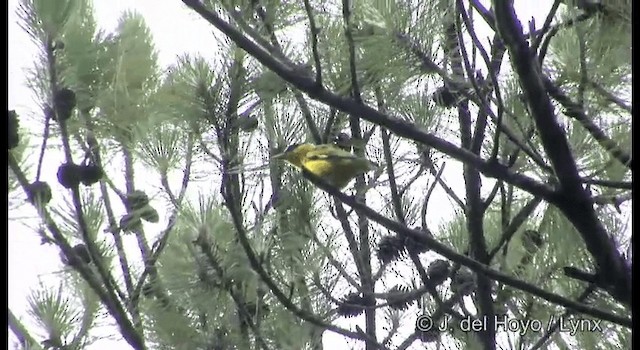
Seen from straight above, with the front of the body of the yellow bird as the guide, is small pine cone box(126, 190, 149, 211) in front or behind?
in front

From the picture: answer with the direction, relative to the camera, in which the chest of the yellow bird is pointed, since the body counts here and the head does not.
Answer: to the viewer's left
